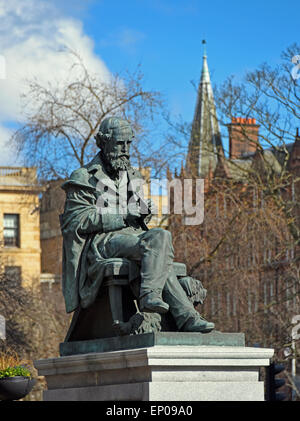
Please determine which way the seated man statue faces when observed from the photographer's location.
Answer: facing the viewer and to the right of the viewer
